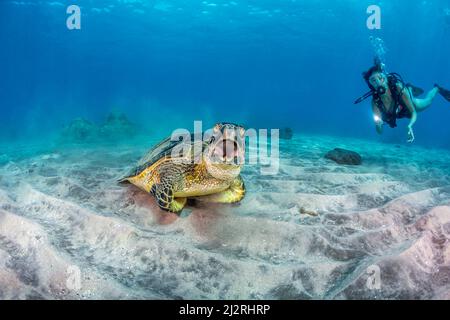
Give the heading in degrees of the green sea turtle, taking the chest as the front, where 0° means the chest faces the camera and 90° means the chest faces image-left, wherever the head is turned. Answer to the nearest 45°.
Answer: approximately 315°

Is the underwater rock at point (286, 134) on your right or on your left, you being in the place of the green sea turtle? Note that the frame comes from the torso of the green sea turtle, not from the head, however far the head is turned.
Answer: on your left

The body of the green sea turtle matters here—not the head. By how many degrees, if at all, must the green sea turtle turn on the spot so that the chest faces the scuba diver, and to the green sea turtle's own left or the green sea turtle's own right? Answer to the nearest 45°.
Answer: approximately 90° to the green sea turtle's own left

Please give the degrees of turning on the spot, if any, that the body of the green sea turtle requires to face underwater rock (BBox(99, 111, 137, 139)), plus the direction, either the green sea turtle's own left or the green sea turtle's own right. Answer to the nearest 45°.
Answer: approximately 135° to the green sea turtle's own left

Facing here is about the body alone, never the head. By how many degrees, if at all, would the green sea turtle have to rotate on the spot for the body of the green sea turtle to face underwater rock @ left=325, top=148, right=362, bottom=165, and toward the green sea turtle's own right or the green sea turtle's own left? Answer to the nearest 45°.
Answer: approximately 90° to the green sea turtle's own left
